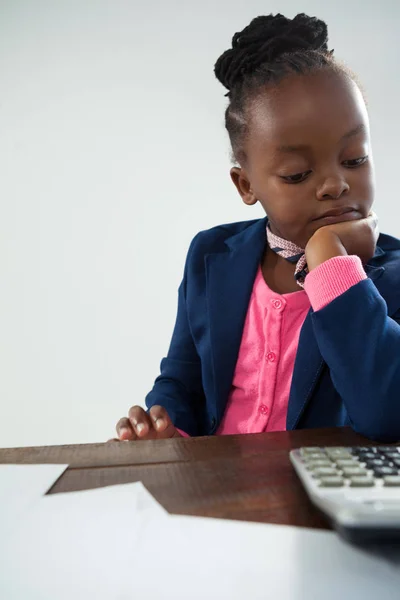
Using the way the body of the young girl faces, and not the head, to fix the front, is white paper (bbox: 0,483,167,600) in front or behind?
in front

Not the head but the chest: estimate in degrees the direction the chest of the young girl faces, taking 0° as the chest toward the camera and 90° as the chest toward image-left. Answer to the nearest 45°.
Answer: approximately 0°

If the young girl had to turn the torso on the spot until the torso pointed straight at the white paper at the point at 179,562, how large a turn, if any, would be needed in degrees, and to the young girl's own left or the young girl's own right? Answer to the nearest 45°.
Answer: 0° — they already face it
